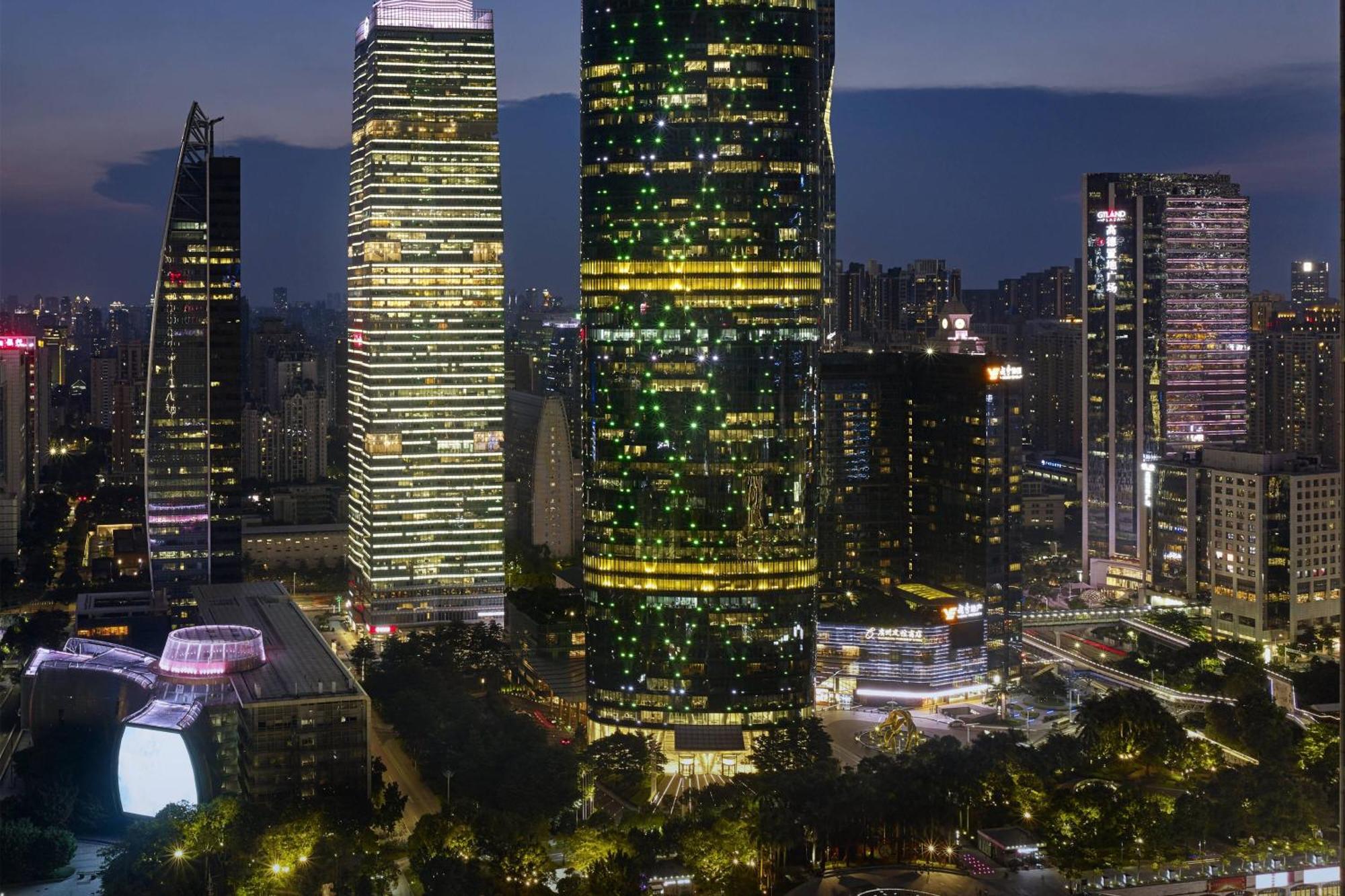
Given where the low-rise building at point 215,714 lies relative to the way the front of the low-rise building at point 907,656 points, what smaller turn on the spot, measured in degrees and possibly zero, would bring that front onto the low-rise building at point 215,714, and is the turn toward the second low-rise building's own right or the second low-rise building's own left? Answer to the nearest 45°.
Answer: approximately 45° to the second low-rise building's own right

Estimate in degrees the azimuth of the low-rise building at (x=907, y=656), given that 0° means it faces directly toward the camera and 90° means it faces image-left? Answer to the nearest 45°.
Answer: approximately 0°

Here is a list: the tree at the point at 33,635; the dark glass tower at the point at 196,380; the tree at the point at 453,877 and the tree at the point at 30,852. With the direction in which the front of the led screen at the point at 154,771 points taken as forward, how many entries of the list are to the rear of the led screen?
2

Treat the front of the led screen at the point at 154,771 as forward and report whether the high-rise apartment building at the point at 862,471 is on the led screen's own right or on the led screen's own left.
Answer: on the led screen's own left

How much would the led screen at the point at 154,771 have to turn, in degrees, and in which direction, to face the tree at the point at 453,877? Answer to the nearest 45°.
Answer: approximately 45° to its left

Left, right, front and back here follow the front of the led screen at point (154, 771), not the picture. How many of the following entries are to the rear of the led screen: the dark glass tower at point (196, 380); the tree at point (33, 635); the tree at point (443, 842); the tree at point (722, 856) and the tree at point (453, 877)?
2

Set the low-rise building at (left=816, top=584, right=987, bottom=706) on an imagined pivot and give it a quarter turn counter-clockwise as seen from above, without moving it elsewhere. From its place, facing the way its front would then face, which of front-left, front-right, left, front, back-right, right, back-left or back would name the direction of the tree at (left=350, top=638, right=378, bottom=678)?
back

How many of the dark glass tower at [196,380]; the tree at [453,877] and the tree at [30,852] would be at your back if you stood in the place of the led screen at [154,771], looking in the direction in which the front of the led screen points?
1

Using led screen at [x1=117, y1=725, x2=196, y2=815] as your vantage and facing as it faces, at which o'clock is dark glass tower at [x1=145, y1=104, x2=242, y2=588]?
The dark glass tower is roughly at 6 o'clock from the led screen.

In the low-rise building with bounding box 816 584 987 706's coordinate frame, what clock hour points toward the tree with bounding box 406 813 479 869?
The tree is roughly at 1 o'clock from the low-rise building.

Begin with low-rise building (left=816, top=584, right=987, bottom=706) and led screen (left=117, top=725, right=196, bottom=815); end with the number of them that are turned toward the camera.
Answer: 2

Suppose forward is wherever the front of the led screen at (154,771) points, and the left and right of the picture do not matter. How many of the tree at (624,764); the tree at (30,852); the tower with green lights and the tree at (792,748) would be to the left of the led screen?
3

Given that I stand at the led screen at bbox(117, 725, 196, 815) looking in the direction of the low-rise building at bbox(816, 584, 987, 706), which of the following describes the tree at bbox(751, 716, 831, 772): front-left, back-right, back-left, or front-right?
front-right

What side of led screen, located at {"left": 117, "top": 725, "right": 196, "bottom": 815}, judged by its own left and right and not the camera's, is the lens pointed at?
front

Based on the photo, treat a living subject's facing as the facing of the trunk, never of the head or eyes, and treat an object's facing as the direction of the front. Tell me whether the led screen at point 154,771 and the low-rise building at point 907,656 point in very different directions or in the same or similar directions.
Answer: same or similar directions
